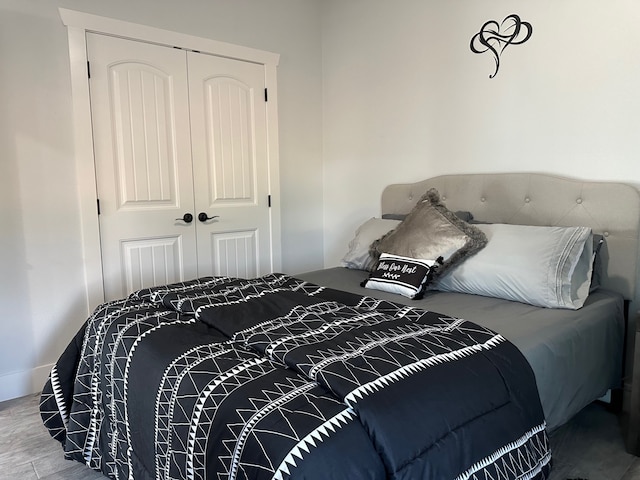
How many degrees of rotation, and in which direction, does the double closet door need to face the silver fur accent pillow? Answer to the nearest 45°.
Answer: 0° — it already faces it

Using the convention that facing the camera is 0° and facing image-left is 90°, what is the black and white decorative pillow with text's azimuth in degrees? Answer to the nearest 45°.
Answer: approximately 45°

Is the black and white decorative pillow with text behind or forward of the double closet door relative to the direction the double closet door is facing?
forward

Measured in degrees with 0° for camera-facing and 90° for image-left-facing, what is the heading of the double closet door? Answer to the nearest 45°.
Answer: approximately 315°

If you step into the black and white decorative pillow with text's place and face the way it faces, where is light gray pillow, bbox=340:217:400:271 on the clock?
The light gray pillow is roughly at 4 o'clock from the black and white decorative pillow with text.

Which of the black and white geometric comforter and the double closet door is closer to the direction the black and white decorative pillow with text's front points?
the black and white geometric comforter

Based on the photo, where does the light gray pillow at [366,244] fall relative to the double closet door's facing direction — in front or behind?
in front

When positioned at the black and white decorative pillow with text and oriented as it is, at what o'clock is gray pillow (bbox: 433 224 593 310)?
The gray pillow is roughly at 8 o'clock from the black and white decorative pillow with text.
